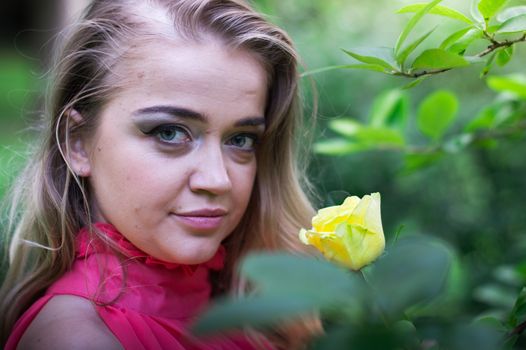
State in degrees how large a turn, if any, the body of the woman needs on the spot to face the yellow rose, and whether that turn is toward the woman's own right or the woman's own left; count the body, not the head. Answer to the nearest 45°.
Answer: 0° — they already face it

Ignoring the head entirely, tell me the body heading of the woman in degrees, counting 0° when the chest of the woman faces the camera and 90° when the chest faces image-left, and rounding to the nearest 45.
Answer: approximately 315°

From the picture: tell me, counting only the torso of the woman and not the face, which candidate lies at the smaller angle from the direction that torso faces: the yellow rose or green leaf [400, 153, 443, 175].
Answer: the yellow rose

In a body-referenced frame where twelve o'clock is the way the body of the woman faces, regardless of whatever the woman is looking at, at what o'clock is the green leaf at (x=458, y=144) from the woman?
The green leaf is roughly at 10 o'clock from the woman.

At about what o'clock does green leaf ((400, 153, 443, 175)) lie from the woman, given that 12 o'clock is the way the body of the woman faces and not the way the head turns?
The green leaf is roughly at 10 o'clock from the woman.

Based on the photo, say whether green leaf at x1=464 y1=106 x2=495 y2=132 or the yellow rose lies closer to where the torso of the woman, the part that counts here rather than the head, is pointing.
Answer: the yellow rose

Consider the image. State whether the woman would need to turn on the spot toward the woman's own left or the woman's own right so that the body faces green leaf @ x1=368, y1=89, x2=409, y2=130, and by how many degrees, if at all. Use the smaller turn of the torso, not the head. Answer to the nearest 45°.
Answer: approximately 90° to the woman's own left

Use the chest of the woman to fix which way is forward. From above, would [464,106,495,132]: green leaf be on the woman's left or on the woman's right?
on the woman's left
